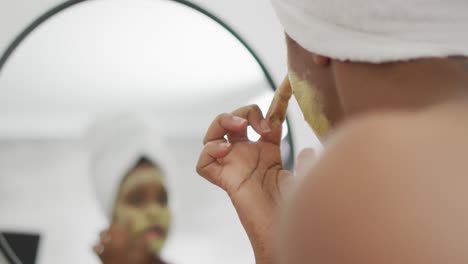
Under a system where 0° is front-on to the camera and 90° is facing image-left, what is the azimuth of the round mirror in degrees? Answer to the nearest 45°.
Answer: approximately 0°

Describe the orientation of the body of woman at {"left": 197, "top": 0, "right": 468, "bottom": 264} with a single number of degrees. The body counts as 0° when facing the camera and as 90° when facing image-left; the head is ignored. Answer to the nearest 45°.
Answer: approximately 135°

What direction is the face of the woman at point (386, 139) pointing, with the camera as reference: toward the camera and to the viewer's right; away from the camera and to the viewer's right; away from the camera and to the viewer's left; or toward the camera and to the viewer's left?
away from the camera and to the viewer's left

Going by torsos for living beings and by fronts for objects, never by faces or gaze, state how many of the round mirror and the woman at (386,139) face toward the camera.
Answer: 1

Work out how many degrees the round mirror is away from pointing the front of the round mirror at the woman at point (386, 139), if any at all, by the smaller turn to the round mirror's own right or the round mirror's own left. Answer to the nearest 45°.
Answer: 0° — it already faces them
